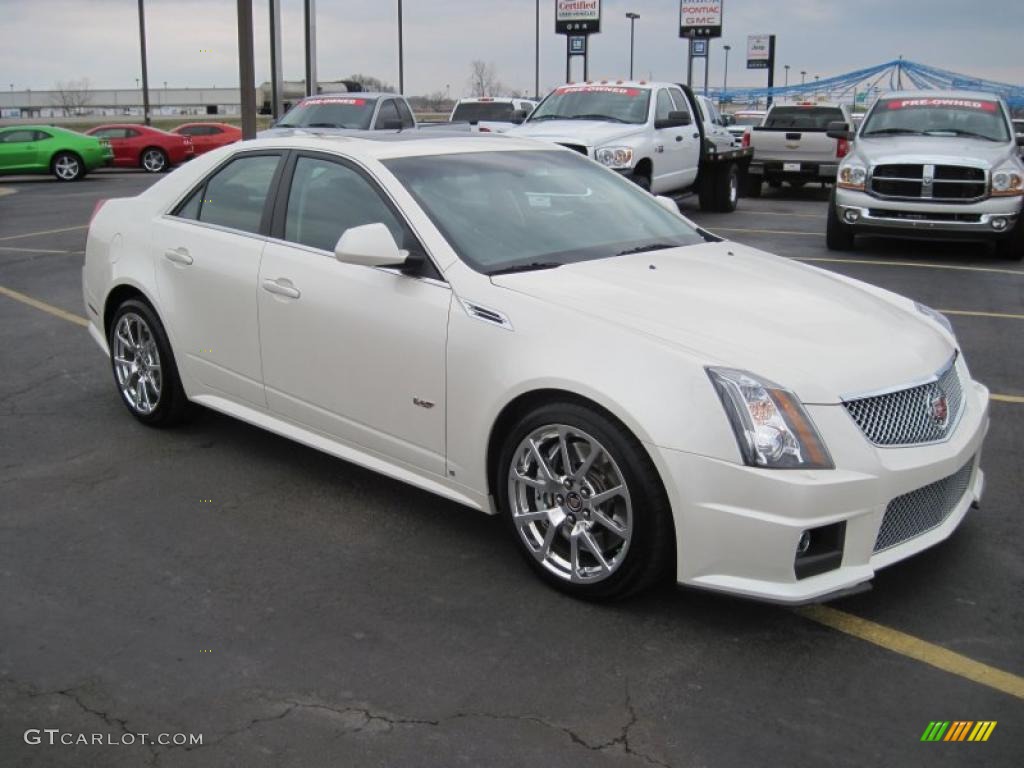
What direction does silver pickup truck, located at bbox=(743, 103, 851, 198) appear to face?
away from the camera

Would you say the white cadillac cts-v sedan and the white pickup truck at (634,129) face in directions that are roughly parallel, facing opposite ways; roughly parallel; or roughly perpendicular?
roughly perpendicular

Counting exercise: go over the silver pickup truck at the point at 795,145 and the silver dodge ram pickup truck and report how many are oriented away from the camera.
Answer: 1

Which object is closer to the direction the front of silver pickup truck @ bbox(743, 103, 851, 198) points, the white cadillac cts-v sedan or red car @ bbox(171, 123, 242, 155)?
the red car

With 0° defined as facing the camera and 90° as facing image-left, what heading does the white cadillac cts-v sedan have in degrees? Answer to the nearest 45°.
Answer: approximately 315°

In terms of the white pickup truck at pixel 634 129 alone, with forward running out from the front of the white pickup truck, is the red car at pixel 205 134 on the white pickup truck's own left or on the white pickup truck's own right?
on the white pickup truck's own right

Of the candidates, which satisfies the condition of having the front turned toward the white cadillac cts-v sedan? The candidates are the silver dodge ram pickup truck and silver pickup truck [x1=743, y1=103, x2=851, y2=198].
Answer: the silver dodge ram pickup truck

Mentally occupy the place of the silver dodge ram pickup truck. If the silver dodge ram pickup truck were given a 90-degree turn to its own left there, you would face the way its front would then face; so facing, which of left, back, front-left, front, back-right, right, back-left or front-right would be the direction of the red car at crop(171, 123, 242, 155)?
back-left
